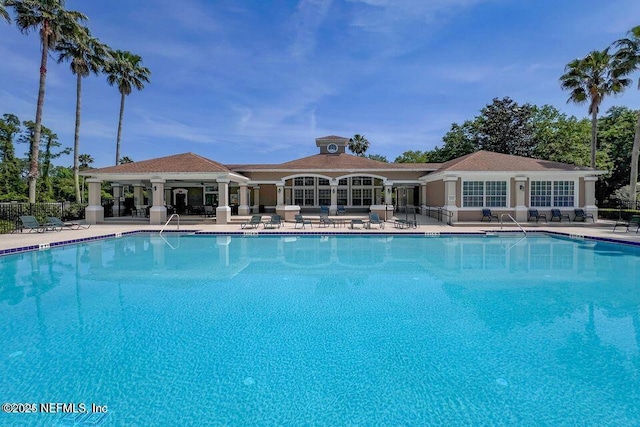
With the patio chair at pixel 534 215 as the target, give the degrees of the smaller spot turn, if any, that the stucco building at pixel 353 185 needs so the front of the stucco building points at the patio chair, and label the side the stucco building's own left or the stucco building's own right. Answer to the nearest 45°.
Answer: approximately 90° to the stucco building's own left

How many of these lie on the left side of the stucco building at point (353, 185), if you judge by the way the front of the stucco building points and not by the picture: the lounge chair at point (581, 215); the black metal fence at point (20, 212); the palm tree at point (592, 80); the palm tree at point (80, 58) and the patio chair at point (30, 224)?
2

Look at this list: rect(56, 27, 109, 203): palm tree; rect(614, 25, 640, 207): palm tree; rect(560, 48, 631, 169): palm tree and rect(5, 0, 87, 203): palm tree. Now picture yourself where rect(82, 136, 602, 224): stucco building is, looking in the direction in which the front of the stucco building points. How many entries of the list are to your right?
2

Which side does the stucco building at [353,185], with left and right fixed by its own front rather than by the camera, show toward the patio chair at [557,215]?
left

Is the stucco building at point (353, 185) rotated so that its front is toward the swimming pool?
yes

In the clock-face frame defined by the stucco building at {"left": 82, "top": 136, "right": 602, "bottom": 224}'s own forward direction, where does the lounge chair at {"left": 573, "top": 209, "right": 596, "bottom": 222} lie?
The lounge chair is roughly at 9 o'clock from the stucco building.

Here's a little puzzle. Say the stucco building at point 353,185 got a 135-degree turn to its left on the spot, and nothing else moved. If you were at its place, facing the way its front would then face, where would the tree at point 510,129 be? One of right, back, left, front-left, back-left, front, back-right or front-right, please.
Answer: front

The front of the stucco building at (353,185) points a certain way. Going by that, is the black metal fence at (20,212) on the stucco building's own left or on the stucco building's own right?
on the stucco building's own right

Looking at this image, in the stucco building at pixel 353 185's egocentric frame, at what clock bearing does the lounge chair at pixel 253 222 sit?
The lounge chair is roughly at 2 o'clock from the stucco building.

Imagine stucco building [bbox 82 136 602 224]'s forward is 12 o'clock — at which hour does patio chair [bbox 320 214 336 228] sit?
The patio chair is roughly at 1 o'clock from the stucco building.

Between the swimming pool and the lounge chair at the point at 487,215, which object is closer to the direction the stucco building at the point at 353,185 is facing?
the swimming pool

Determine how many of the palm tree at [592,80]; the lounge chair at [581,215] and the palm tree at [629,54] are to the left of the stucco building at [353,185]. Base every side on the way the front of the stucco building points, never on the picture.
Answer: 3

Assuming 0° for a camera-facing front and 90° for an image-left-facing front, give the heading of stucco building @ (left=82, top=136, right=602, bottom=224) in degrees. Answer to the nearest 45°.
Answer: approximately 0°

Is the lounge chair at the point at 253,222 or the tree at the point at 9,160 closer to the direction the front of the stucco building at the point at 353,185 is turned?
the lounge chair

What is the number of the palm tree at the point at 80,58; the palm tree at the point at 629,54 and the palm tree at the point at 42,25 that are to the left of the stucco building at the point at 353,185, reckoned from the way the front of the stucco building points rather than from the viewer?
1
